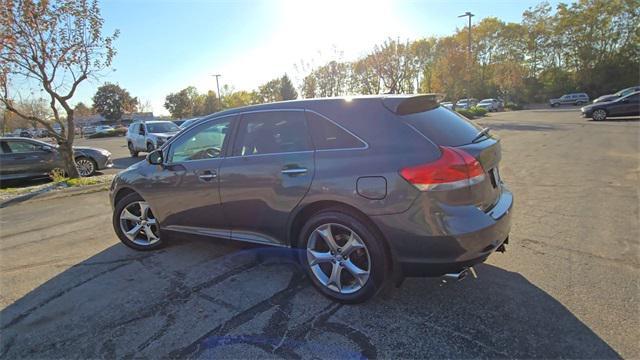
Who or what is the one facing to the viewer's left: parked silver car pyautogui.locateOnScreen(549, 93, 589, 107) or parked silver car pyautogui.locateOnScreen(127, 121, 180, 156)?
parked silver car pyautogui.locateOnScreen(549, 93, 589, 107)

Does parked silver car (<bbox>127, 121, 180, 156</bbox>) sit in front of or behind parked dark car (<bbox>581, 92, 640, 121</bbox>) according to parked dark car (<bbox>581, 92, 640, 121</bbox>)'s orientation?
in front

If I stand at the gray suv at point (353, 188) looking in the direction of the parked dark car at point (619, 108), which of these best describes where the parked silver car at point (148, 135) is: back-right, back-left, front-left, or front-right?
front-left

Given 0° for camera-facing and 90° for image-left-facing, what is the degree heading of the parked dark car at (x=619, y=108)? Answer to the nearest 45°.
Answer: approximately 90°

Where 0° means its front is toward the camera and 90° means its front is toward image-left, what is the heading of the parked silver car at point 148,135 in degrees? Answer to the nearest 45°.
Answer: approximately 315°

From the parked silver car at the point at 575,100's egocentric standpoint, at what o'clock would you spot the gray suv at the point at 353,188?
The gray suv is roughly at 9 o'clock from the parked silver car.

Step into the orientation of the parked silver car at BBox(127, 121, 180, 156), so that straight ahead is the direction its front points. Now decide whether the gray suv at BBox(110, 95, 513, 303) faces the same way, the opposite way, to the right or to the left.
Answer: the opposite way

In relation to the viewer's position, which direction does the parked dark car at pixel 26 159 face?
facing to the right of the viewer

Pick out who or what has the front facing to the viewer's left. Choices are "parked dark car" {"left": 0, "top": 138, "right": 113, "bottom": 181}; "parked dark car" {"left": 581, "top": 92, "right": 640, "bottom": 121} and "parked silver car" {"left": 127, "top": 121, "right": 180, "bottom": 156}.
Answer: "parked dark car" {"left": 581, "top": 92, "right": 640, "bottom": 121}

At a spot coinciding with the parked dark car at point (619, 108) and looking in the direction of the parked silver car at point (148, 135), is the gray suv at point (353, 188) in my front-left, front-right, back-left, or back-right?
front-left

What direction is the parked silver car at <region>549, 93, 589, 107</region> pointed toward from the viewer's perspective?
to the viewer's left

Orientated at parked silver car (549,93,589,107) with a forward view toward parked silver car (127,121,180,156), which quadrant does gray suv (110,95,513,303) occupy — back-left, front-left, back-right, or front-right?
front-left
